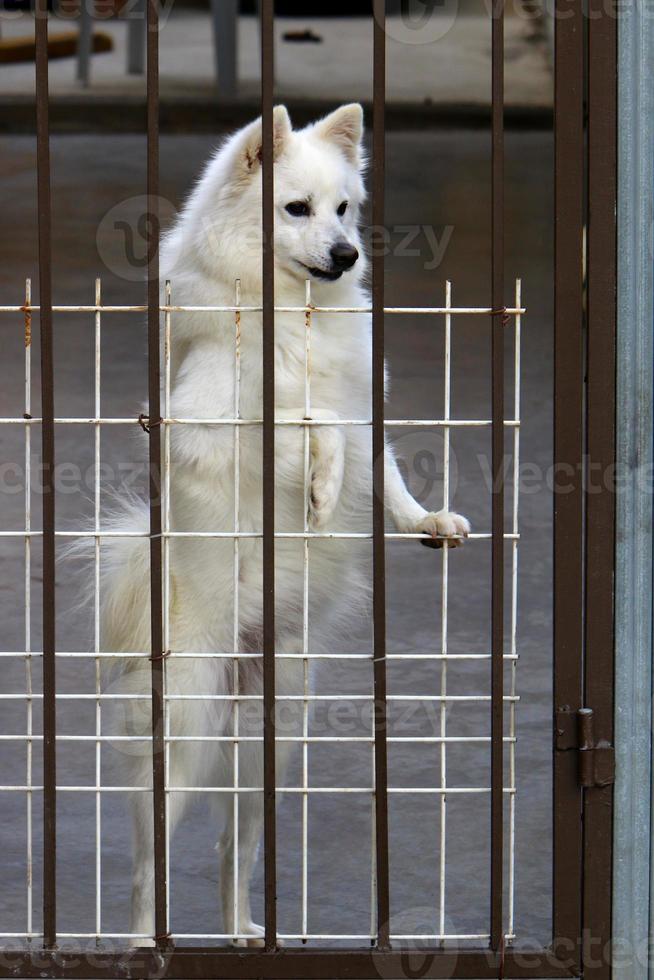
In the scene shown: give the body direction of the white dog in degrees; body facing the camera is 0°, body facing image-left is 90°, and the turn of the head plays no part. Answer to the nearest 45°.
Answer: approximately 315°

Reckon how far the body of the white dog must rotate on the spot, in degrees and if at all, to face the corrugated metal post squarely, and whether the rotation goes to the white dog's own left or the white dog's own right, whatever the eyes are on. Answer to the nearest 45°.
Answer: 0° — it already faces it

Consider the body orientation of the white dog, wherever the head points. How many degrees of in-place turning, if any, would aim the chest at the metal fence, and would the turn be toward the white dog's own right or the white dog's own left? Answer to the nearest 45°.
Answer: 0° — it already faces it
